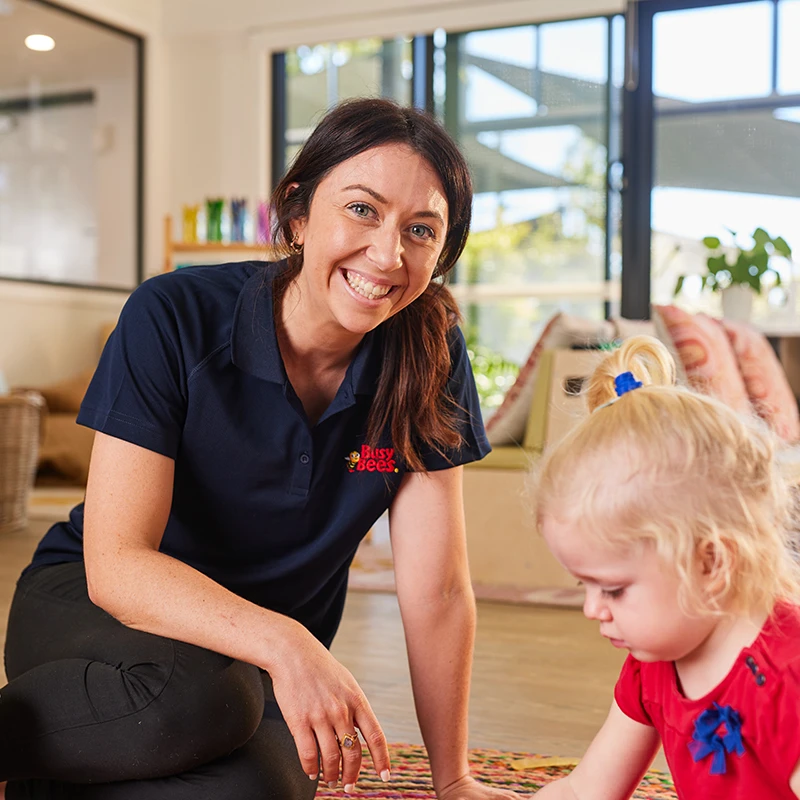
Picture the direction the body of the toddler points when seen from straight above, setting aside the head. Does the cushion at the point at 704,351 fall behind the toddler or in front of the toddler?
behind

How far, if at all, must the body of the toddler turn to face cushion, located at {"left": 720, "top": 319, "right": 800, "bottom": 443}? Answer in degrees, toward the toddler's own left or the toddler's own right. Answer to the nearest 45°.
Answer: approximately 135° to the toddler's own right

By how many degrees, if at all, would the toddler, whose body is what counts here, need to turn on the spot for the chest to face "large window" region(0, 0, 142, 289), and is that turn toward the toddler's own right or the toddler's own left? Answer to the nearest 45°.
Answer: approximately 90° to the toddler's own right

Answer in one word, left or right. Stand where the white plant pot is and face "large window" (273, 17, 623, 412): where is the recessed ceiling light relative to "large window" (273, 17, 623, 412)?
left

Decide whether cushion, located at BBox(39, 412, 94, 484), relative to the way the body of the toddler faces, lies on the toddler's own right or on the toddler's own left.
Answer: on the toddler's own right

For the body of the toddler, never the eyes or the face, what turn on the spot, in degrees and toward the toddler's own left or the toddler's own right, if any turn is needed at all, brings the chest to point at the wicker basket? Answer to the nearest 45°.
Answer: approximately 90° to the toddler's own right

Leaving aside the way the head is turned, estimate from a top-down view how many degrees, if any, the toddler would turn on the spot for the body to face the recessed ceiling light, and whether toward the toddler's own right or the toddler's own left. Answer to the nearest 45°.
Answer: approximately 90° to the toddler's own right

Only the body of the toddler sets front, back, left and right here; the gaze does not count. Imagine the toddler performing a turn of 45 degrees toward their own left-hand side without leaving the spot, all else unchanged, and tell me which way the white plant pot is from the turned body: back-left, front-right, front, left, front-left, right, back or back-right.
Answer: back

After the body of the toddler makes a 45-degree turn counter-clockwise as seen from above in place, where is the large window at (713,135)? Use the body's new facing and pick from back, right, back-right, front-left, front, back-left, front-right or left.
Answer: back

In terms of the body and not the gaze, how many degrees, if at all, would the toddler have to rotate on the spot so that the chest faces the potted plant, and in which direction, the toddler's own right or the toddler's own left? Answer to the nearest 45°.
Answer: approximately 135° to the toddler's own right

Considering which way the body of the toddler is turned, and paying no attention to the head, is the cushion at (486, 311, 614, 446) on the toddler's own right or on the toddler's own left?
on the toddler's own right
